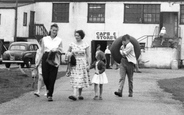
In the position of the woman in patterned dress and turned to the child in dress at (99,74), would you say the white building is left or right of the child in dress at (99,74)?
left

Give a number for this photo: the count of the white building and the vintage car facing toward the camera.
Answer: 1

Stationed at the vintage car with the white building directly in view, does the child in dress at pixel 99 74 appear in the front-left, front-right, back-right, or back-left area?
back-right

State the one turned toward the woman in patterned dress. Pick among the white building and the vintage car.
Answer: the white building

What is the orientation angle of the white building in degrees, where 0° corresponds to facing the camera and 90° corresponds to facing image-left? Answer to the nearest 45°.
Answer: approximately 0°

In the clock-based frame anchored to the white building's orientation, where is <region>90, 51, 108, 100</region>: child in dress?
The child in dress is roughly at 12 o'clock from the white building.

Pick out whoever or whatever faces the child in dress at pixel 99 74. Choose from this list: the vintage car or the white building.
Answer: the white building
